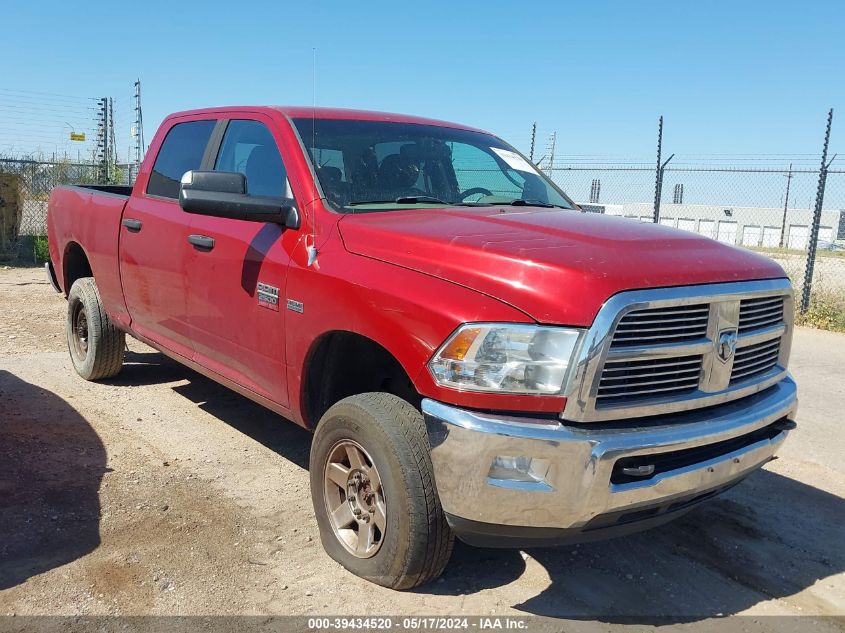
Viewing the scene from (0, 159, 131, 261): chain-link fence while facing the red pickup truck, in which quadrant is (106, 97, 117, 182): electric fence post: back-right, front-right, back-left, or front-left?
back-left

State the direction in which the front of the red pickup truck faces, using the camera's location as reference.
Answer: facing the viewer and to the right of the viewer

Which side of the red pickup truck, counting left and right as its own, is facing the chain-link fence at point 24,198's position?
back

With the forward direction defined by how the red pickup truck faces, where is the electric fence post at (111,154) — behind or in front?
behind
